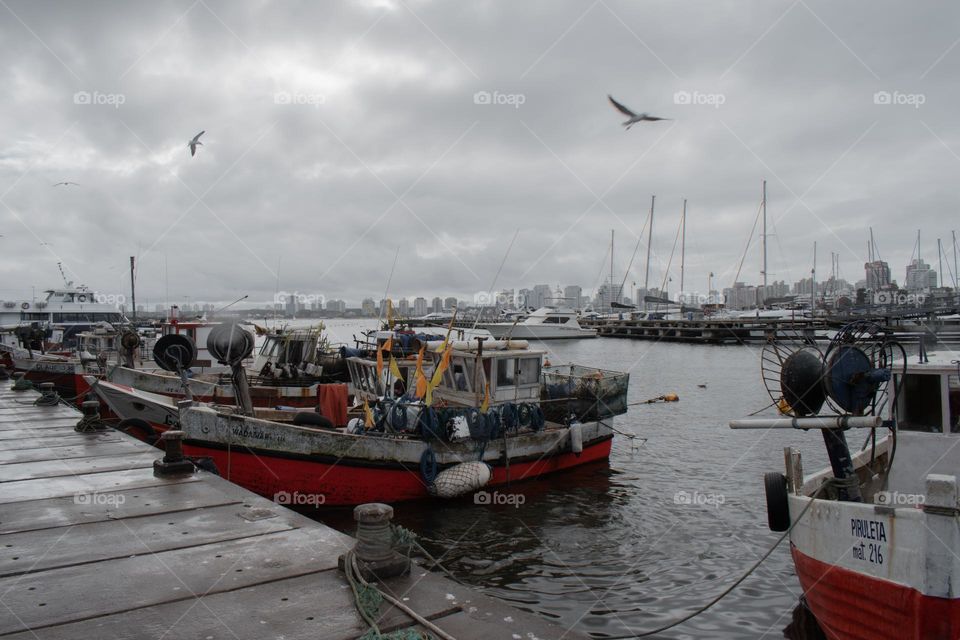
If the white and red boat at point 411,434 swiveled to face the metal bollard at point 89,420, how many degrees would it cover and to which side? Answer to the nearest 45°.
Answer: approximately 45° to its right

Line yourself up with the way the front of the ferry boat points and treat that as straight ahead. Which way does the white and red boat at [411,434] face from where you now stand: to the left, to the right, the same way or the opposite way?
the opposite way
